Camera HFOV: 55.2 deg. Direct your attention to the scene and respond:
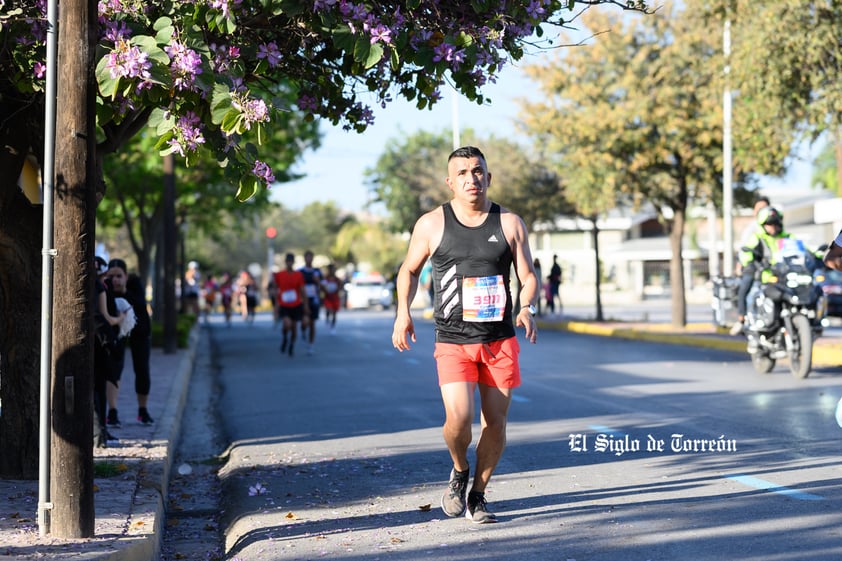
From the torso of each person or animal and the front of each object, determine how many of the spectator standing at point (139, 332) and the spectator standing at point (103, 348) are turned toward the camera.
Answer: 1

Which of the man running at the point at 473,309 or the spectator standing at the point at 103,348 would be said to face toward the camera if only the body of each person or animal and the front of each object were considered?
the man running

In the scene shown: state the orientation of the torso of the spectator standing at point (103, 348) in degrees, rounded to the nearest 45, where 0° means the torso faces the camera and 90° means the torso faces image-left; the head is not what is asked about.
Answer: approximately 270°

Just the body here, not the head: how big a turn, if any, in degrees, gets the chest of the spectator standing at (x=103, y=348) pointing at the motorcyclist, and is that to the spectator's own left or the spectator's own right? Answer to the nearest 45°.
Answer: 0° — they already face them

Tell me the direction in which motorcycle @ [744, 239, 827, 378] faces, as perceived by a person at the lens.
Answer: facing the viewer and to the right of the viewer

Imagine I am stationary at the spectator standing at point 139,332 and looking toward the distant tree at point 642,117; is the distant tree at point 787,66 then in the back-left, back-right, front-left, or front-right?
front-right

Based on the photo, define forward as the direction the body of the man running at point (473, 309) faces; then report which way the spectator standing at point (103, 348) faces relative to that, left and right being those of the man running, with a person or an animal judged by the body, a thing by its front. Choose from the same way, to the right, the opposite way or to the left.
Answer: to the left

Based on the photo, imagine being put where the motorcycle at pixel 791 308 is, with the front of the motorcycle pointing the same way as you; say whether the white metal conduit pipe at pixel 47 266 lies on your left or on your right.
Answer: on your right

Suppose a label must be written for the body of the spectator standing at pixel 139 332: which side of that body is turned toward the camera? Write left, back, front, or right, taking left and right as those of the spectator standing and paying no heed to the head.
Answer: front

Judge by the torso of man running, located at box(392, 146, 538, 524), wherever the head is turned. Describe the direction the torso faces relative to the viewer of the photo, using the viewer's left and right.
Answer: facing the viewer

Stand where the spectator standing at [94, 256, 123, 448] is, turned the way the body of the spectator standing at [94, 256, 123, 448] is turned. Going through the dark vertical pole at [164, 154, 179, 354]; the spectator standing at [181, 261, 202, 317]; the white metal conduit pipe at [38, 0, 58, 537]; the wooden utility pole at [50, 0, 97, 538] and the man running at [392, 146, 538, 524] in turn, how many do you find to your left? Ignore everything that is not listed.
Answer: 2

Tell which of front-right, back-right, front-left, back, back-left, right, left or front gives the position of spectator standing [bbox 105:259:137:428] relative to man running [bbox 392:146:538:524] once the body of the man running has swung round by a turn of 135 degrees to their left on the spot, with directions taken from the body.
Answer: left

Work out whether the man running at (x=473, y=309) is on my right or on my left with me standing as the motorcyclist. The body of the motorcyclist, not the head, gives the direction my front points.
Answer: on my right

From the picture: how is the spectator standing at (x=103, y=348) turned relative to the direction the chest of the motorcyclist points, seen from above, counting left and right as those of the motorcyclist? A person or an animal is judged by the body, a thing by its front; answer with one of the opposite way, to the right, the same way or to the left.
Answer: to the left

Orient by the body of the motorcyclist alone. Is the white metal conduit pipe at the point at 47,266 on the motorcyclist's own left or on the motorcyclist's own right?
on the motorcyclist's own right
